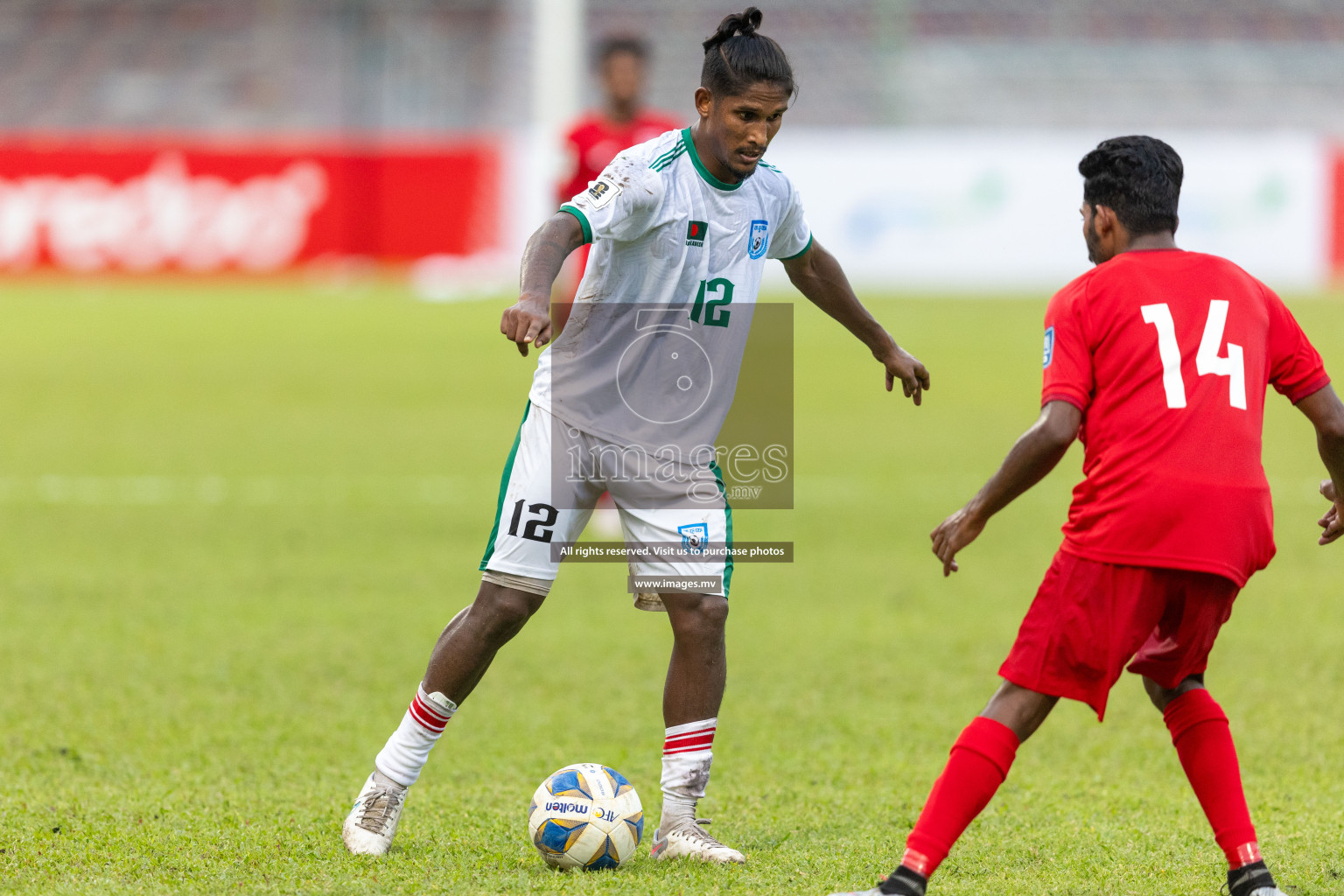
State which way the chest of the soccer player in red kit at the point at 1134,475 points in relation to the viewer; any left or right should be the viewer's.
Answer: facing away from the viewer and to the left of the viewer

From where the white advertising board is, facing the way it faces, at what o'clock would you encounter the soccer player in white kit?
The soccer player in white kit is roughly at 12 o'clock from the white advertising board.

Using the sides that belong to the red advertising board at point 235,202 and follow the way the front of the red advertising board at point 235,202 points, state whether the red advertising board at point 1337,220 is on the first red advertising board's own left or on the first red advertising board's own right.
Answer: on the first red advertising board's own left

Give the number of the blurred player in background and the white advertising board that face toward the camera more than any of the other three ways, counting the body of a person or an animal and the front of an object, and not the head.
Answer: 2

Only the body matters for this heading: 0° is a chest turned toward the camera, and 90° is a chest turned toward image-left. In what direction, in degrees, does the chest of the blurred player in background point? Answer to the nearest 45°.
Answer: approximately 0°

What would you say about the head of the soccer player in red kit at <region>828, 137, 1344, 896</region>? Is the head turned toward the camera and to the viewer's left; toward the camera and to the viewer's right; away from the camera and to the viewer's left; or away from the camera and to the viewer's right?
away from the camera and to the viewer's left

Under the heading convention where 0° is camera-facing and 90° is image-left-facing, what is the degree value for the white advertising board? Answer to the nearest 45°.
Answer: approximately 0°

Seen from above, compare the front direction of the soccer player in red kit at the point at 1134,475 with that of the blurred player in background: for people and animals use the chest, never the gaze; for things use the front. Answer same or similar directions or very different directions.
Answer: very different directions

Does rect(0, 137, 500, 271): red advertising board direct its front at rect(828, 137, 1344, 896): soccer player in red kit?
yes

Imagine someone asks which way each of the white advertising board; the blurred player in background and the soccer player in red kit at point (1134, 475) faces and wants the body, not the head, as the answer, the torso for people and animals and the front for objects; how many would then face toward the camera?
2

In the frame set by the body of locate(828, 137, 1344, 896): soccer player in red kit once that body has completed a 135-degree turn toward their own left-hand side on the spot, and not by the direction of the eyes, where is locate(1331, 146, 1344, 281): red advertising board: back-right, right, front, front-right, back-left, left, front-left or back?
back
